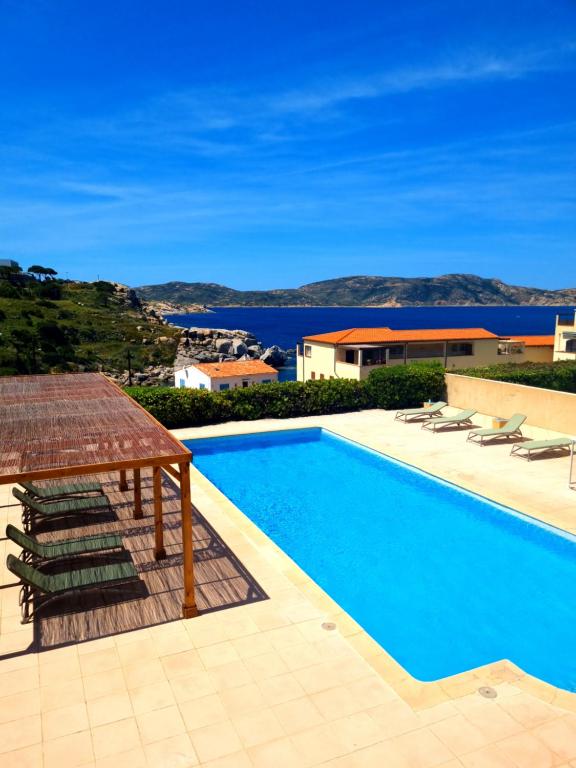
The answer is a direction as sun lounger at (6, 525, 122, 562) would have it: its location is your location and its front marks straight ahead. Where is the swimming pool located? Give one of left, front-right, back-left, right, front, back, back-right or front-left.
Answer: front

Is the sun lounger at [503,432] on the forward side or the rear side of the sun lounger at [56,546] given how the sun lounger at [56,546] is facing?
on the forward side

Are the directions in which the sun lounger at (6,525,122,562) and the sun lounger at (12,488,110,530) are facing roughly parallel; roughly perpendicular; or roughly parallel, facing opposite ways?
roughly parallel

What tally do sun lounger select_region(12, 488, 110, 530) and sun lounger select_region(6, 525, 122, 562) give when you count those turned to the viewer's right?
2

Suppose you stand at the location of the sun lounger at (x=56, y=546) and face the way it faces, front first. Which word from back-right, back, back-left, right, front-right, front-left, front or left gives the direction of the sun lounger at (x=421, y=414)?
front-left

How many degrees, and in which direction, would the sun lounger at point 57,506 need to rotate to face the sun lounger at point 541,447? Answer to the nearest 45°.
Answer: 0° — it already faces it

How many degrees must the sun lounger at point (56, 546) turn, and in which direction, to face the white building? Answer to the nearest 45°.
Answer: approximately 45° to its left

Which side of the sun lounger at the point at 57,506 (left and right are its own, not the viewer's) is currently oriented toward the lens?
right

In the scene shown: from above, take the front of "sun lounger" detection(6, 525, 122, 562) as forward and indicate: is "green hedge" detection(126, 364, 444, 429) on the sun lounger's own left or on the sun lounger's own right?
on the sun lounger's own left

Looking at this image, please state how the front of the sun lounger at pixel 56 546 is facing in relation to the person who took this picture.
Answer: facing to the right of the viewer

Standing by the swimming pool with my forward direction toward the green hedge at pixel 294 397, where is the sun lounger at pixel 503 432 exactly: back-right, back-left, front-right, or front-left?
front-right

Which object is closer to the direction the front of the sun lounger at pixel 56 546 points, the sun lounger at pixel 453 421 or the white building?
the sun lounger

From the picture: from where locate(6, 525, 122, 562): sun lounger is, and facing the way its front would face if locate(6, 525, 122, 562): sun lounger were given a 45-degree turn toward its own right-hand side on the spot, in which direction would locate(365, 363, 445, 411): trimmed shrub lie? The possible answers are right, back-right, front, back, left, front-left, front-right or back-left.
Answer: left

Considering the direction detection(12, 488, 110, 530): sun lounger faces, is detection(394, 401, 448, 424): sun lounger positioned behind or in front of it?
in front

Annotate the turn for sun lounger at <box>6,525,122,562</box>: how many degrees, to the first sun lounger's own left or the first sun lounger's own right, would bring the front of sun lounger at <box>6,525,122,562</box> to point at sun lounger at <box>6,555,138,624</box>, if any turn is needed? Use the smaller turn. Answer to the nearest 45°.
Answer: approximately 90° to the first sun lounger's own right

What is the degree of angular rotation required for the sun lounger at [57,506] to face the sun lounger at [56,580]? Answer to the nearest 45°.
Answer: approximately 90° to its right
